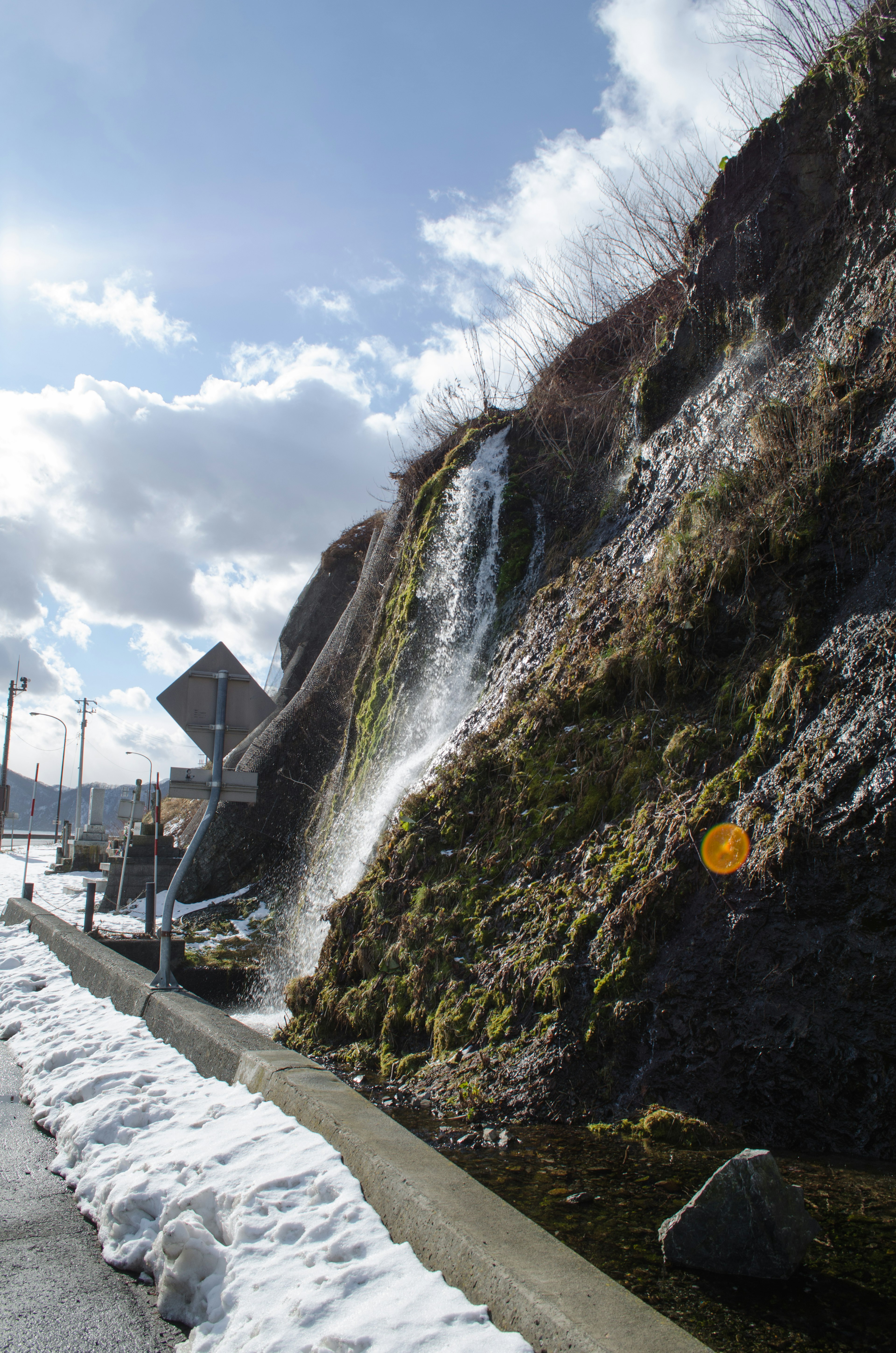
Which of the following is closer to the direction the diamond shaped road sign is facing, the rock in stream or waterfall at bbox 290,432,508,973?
the waterfall

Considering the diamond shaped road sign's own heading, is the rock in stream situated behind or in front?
behind

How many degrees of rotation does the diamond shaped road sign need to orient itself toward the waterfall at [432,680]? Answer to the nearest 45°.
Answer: approximately 45° to its right

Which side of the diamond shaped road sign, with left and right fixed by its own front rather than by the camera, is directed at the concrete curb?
back

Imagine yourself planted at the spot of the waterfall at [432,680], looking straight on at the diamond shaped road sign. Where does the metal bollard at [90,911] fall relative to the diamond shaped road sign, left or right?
right

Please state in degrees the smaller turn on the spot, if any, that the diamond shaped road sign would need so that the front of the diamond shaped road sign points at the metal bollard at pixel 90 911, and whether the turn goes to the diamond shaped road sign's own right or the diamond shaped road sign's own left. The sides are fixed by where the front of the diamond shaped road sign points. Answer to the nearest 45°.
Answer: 0° — it already faces it

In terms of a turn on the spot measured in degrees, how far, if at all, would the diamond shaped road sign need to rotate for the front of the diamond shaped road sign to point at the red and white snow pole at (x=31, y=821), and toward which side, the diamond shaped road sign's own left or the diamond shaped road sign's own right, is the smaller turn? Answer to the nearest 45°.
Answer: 0° — it already faces it

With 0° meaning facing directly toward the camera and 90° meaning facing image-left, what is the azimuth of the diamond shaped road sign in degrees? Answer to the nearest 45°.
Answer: approximately 180°
